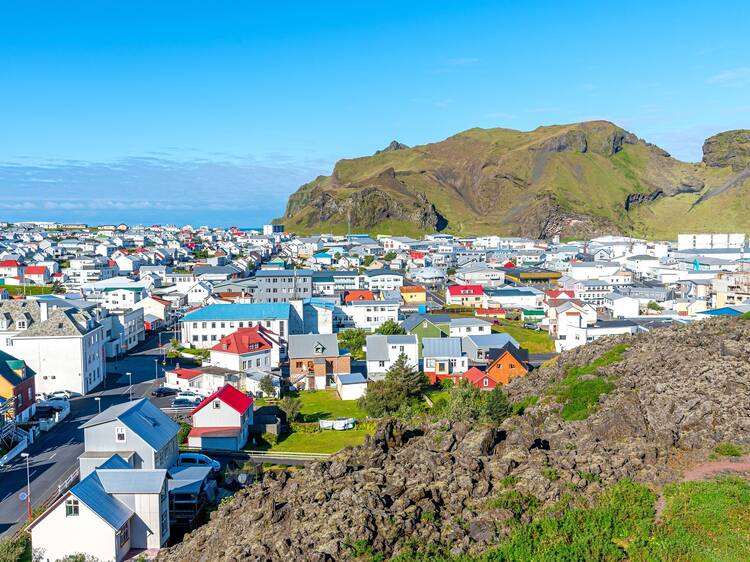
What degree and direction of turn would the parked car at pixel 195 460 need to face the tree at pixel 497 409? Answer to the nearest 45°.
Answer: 0° — it already faces it

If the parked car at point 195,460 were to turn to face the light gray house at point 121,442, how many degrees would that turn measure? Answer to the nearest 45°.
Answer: approximately 135° to its right

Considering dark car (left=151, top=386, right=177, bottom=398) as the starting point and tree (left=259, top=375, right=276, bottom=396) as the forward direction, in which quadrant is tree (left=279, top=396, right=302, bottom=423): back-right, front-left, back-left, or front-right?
front-right

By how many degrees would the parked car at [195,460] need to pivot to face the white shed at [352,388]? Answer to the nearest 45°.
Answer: approximately 45° to its left

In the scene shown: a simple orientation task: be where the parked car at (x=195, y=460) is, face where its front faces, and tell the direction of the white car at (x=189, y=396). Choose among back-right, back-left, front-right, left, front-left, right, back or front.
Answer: left

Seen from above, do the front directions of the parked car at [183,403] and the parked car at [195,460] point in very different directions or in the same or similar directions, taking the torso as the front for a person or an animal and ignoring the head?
same or similar directions
